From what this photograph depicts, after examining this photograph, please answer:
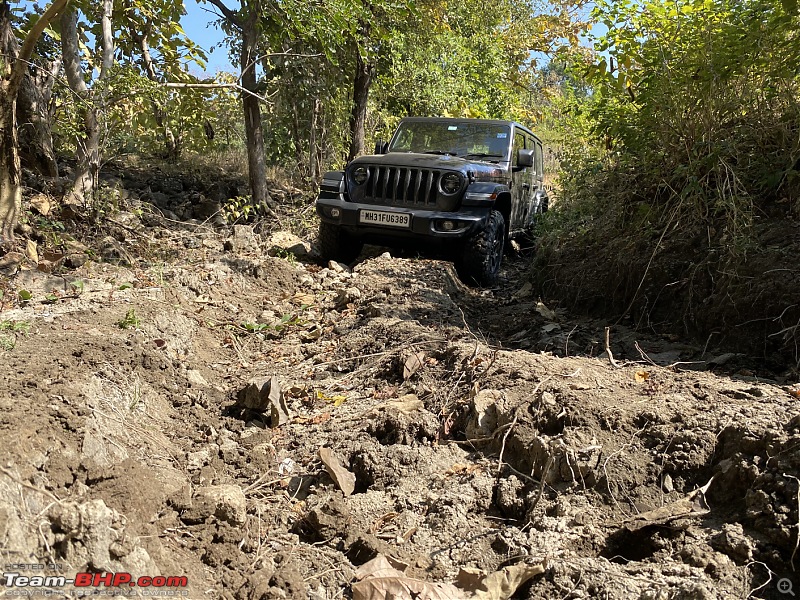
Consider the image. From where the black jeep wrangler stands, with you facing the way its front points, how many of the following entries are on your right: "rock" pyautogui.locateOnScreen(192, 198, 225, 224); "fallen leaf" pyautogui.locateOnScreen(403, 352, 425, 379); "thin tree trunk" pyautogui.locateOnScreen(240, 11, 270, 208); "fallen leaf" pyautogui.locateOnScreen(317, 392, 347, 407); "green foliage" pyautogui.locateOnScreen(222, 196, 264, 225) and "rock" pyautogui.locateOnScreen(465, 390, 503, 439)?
3

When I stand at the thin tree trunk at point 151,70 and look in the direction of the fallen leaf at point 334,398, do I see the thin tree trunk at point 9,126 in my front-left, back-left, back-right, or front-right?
front-right

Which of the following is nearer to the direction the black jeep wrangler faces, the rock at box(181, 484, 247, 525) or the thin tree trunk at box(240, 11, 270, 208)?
the rock

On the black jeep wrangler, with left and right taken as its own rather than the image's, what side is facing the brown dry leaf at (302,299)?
front

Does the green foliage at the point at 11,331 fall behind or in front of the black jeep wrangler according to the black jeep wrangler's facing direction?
in front

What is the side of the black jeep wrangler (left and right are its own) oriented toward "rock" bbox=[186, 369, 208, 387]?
front

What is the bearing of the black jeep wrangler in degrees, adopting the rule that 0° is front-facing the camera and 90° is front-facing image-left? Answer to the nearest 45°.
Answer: approximately 45°

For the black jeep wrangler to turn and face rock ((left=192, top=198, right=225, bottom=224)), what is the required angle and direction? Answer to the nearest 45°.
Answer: approximately 90° to its right

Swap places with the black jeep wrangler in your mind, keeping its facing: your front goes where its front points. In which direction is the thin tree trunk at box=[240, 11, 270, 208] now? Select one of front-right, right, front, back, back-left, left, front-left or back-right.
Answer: right

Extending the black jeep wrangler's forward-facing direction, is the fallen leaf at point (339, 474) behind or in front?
in front

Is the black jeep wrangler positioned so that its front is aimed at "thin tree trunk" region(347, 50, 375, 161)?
no

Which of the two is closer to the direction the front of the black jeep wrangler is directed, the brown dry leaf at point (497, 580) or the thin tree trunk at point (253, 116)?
the brown dry leaf

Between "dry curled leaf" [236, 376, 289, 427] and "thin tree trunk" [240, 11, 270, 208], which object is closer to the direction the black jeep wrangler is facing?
the dry curled leaf

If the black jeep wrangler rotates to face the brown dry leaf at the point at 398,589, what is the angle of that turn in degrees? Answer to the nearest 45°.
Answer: approximately 45° to its left

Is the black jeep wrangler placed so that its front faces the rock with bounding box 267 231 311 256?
no
